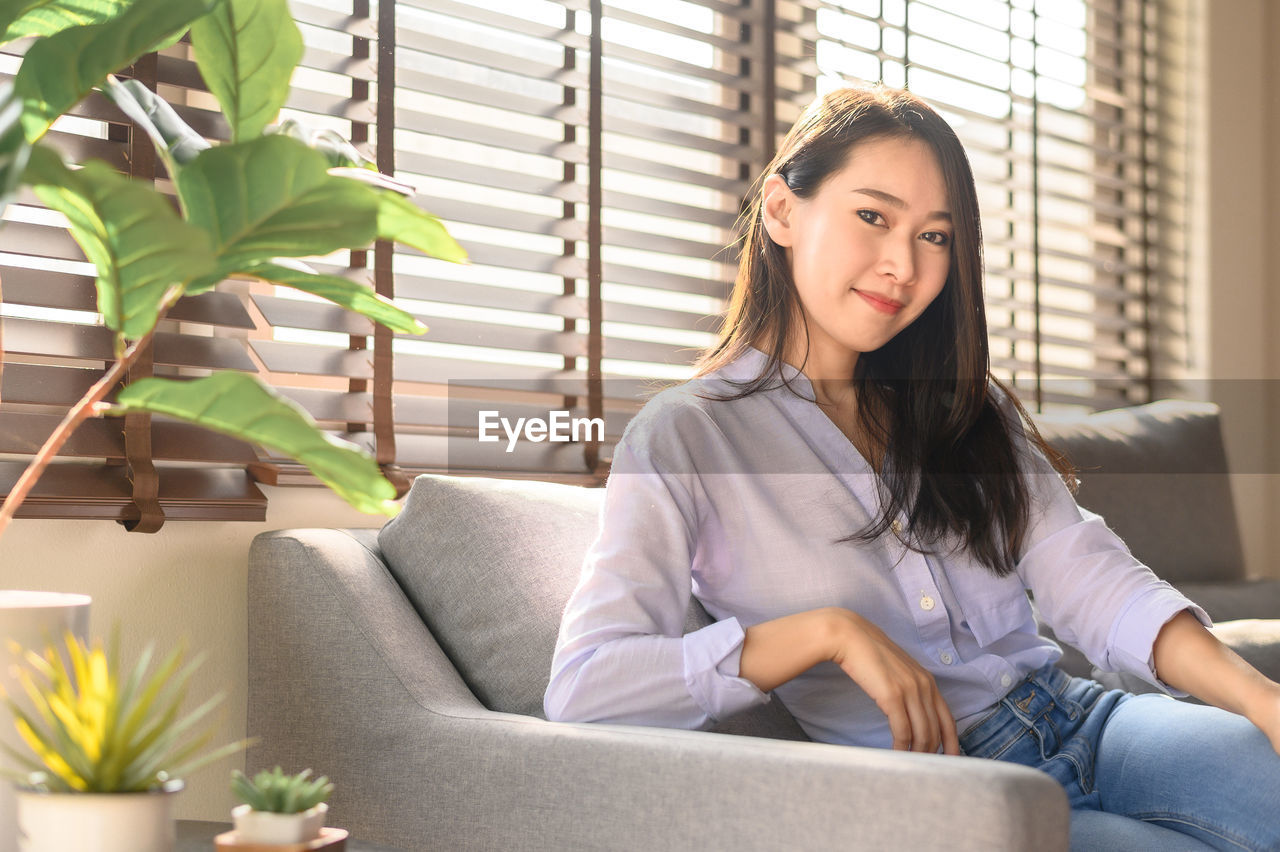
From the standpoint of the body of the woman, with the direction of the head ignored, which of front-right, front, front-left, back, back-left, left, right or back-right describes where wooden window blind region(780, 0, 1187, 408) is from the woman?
back-left

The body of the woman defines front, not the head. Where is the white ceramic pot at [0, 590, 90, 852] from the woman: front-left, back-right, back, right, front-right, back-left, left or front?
right

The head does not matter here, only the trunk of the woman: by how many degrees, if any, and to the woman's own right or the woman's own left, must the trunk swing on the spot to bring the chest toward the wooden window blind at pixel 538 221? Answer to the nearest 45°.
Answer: approximately 180°

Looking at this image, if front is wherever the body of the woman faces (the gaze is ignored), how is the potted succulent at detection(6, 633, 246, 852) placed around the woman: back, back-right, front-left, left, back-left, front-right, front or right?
right

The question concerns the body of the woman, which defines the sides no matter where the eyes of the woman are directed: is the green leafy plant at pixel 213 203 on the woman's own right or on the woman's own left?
on the woman's own right

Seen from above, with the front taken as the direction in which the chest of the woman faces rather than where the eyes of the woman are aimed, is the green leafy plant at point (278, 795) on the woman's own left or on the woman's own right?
on the woman's own right

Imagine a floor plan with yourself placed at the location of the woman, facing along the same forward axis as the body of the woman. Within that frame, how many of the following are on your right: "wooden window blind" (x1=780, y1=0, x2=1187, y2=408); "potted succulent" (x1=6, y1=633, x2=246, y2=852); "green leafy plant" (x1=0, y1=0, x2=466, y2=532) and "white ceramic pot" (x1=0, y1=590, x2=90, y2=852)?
3

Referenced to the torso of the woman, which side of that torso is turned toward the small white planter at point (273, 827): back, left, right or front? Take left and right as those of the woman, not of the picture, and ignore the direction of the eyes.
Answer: right

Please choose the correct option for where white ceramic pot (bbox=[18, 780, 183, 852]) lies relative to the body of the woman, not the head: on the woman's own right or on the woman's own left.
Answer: on the woman's own right
